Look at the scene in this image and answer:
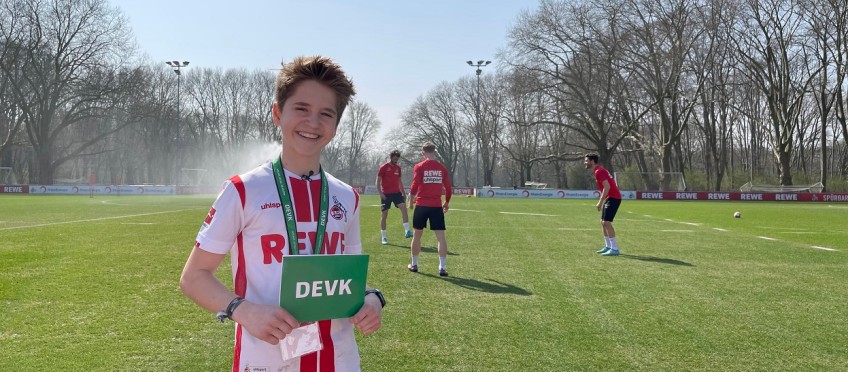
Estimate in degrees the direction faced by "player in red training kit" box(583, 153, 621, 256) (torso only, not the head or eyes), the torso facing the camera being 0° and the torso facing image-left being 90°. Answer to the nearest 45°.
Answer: approximately 90°

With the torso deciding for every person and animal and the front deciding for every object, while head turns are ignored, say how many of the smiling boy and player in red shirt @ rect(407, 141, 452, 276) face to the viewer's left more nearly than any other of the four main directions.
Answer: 0

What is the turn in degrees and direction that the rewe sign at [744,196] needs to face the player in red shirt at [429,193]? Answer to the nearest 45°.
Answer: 0° — it already faces them

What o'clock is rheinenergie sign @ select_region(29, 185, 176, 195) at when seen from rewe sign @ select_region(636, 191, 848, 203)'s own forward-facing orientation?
rheinenergie sign @ select_region(29, 185, 176, 195) is roughly at 2 o'clock from rewe sign @ select_region(636, 191, 848, 203).

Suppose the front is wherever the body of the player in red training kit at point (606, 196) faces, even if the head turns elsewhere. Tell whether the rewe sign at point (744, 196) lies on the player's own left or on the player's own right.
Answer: on the player's own right

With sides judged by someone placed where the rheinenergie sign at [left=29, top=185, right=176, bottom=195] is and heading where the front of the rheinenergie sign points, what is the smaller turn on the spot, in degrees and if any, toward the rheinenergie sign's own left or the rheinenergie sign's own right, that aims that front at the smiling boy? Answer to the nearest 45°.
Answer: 0° — it already faces them
